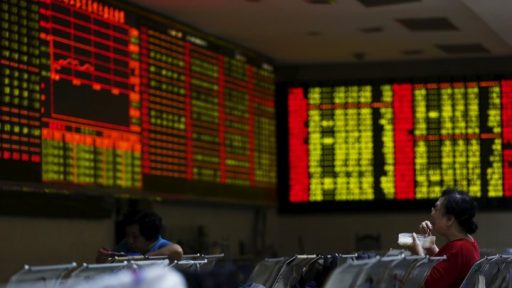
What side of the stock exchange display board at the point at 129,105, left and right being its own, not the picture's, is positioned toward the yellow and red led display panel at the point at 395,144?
left

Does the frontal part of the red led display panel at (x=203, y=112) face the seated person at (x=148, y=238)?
no

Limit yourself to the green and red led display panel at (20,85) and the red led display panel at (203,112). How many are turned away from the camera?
0

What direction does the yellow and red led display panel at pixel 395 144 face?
toward the camera

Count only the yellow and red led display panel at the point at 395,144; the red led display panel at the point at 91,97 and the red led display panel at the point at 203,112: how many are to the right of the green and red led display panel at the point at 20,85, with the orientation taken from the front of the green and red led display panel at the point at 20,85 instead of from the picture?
0

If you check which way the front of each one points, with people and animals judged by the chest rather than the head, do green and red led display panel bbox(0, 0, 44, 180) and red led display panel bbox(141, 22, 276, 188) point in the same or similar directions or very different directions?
same or similar directions

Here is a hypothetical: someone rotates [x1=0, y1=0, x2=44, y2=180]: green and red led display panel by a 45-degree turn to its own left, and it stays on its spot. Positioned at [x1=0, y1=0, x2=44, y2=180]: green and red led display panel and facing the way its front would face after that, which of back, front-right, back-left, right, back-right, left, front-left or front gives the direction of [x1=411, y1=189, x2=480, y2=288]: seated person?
front-right

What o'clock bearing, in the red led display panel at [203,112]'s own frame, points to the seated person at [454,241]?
The seated person is roughly at 1 o'clock from the red led display panel.

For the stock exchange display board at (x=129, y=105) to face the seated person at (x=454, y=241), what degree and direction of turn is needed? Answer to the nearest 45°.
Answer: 0° — it already faces them

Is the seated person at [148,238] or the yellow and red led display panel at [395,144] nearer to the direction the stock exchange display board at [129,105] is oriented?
the seated person

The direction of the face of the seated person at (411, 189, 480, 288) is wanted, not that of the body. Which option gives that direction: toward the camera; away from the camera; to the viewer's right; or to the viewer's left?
to the viewer's left

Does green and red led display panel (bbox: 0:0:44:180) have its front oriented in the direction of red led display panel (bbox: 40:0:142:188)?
no

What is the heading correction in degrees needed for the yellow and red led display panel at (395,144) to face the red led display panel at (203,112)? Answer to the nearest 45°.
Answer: approximately 45° to its right
